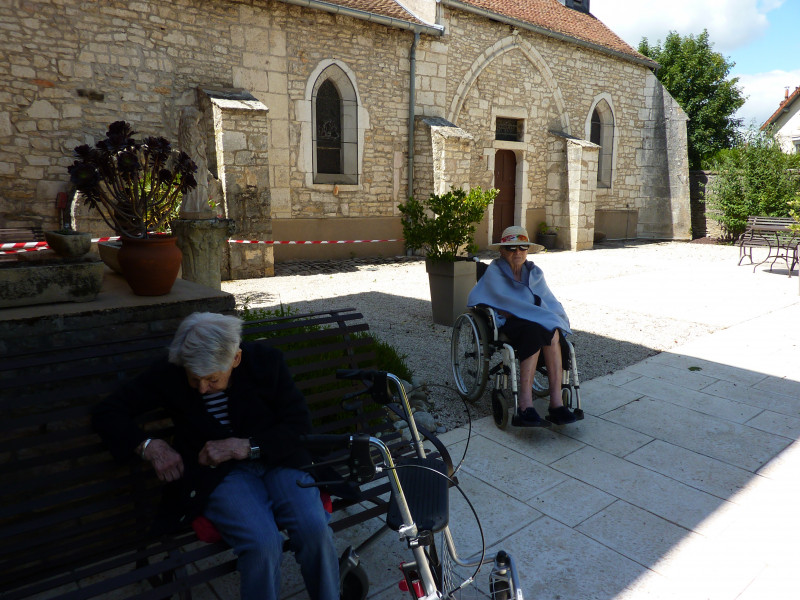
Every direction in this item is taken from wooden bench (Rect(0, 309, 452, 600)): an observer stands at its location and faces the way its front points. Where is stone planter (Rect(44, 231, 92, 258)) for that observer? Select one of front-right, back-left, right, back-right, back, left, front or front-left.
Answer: back-left

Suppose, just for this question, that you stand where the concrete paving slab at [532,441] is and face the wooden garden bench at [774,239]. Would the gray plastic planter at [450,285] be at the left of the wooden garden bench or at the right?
left

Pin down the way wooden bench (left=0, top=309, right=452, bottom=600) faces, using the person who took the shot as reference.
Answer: facing the viewer and to the right of the viewer

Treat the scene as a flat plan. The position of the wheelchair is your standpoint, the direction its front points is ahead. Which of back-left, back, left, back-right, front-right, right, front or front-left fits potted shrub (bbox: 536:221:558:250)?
back-left

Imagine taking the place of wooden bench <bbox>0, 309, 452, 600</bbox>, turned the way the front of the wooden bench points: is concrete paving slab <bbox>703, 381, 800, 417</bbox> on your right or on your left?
on your left

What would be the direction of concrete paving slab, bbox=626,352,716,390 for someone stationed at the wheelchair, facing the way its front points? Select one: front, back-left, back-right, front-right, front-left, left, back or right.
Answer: left

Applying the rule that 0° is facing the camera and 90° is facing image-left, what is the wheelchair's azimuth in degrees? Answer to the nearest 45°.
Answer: approximately 315°

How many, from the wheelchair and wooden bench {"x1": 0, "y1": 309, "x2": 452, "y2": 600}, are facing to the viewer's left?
0

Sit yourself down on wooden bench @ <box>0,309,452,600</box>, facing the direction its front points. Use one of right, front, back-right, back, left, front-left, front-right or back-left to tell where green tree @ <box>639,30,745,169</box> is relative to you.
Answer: left

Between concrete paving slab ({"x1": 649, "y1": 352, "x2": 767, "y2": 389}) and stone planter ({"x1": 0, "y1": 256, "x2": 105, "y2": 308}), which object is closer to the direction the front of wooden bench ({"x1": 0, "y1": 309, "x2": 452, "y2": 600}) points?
the concrete paving slab

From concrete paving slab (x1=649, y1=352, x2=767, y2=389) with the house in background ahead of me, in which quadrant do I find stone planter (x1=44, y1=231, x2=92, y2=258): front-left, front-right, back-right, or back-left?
back-left

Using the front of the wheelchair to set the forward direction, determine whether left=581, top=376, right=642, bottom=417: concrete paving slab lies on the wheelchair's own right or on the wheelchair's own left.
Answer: on the wheelchair's own left
